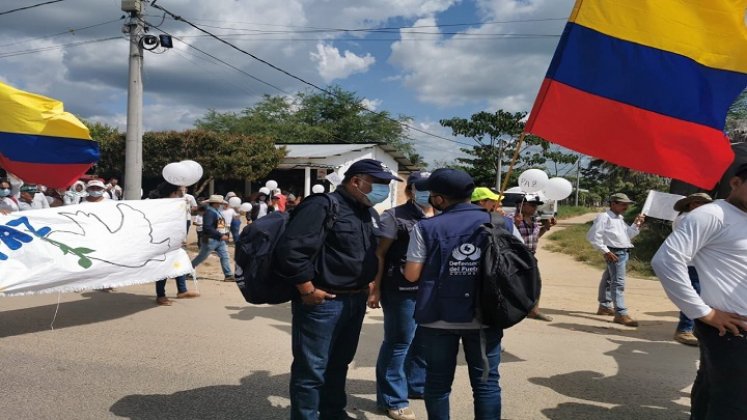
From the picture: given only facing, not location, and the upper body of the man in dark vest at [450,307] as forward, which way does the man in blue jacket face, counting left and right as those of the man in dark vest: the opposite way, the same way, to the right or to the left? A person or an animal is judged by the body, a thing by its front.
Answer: the opposite way

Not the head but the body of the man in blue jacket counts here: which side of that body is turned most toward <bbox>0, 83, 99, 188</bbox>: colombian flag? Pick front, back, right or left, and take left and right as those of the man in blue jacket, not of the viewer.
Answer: back

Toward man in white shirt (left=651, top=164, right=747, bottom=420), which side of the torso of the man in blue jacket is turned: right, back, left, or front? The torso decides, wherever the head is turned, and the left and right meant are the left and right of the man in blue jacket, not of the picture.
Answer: front

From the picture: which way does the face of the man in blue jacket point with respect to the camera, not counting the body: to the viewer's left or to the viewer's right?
to the viewer's right

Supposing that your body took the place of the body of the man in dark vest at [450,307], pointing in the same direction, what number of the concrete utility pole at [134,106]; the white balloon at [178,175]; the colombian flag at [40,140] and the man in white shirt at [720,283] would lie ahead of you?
3

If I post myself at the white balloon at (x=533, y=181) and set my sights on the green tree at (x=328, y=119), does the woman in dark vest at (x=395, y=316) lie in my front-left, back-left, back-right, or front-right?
back-left

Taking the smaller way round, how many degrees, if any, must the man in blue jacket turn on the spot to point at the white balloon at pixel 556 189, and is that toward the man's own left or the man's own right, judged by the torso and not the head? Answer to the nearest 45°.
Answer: approximately 90° to the man's own left

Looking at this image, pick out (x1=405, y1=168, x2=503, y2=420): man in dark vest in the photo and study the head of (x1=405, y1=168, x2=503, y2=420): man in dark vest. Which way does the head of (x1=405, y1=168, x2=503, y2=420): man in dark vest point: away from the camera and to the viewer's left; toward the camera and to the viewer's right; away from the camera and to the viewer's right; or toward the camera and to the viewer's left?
away from the camera and to the viewer's left

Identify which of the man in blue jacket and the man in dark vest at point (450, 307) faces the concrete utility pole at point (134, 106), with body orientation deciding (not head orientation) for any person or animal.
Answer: the man in dark vest

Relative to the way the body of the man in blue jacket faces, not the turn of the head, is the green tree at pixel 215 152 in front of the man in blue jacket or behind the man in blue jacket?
behind

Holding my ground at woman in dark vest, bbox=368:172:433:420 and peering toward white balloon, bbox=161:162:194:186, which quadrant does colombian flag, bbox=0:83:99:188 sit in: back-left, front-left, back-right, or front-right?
front-left

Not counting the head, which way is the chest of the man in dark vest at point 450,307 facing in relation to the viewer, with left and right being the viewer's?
facing away from the viewer and to the left of the viewer

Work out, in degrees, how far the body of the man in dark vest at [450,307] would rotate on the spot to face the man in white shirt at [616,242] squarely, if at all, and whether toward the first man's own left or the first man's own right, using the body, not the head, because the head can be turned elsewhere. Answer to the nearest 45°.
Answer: approximately 90° to the first man's own right

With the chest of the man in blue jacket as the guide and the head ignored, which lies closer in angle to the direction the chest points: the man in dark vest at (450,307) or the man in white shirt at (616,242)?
the man in dark vest

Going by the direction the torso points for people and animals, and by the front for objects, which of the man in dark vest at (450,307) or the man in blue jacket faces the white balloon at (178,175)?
the man in dark vest

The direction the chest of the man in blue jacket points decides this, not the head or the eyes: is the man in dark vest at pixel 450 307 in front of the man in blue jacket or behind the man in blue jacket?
in front

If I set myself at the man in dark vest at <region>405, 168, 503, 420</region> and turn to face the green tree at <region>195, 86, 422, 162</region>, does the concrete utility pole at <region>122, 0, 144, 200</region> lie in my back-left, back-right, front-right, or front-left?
front-left

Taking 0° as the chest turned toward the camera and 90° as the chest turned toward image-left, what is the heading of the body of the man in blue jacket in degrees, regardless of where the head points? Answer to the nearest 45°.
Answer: approximately 315°

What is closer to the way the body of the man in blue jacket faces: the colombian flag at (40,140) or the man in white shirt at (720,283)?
the man in white shirt

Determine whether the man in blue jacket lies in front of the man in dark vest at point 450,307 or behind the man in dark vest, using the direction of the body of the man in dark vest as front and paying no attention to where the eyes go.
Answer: in front

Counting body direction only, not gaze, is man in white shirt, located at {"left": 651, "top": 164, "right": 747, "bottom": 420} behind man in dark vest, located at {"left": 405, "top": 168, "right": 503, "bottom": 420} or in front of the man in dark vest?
behind
